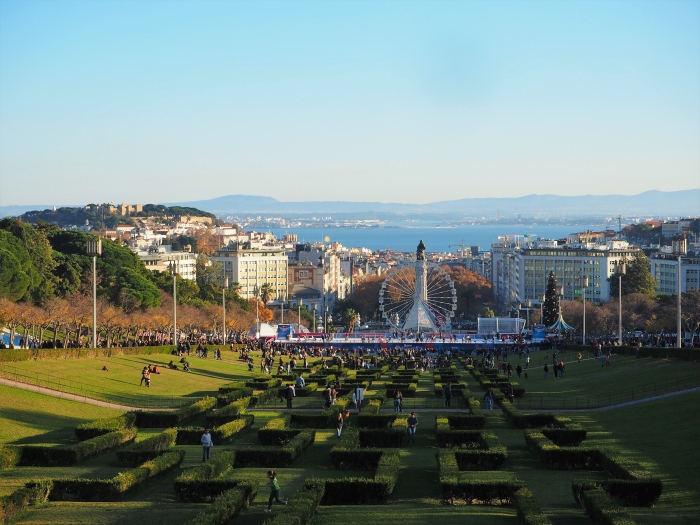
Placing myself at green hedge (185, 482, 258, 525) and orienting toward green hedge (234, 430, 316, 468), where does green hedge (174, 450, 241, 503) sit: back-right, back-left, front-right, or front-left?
front-left
